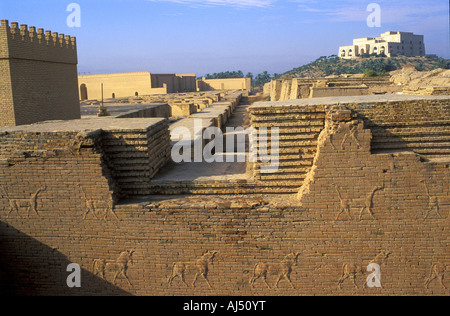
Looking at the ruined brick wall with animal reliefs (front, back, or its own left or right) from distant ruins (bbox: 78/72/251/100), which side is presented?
back

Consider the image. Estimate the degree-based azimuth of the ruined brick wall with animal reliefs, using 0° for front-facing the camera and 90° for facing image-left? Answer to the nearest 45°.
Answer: approximately 0°

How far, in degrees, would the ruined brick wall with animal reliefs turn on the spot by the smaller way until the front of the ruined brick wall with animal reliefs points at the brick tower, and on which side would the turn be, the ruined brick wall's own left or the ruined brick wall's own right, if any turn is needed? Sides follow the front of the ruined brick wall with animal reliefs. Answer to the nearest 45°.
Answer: approximately 135° to the ruined brick wall's own right

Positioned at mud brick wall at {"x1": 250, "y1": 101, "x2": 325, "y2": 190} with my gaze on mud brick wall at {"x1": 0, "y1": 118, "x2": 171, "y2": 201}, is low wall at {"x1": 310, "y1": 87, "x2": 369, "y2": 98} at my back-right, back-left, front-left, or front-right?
back-right

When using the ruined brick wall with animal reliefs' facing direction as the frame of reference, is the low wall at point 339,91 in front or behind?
behind

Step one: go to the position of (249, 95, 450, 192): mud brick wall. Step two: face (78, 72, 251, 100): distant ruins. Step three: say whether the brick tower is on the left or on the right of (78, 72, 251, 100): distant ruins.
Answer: left
